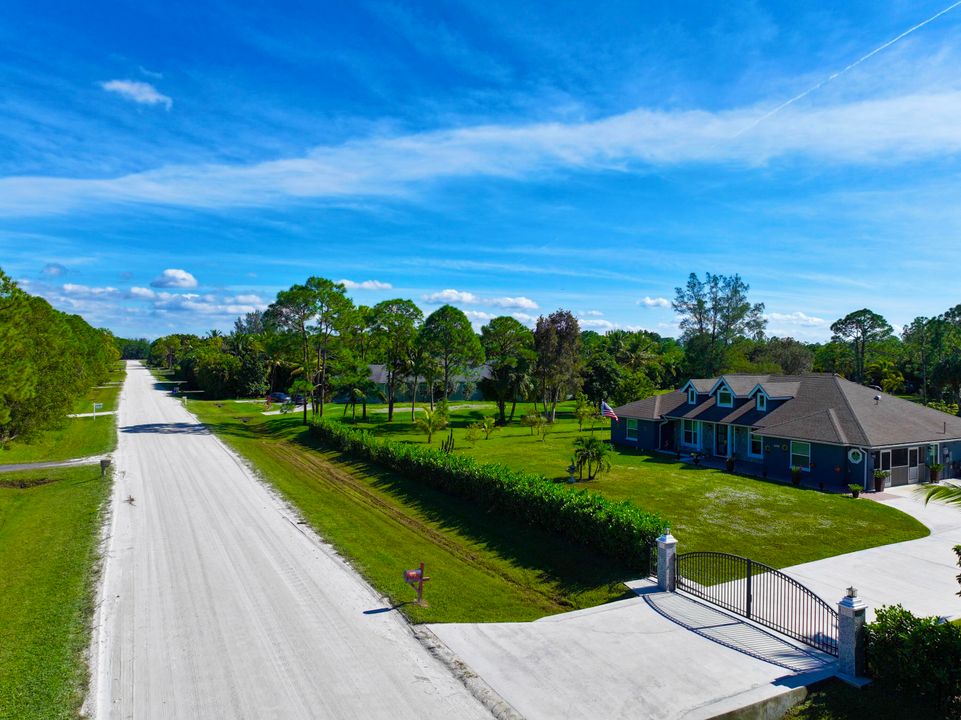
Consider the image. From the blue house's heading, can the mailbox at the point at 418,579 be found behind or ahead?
ahead

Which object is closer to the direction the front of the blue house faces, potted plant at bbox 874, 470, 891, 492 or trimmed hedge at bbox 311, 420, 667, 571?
the trimmed hedge

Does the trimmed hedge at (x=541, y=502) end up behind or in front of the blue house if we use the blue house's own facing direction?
in front

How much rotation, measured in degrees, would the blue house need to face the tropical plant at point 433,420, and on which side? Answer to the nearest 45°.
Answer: approximately 45° to its right

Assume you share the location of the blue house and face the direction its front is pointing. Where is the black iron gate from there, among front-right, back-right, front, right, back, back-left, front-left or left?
front-left

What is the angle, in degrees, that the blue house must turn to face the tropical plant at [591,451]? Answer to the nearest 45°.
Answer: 0° — it already faces it

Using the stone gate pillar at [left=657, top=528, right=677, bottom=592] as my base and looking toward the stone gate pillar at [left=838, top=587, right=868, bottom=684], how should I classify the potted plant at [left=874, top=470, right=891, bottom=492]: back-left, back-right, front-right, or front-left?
back-left

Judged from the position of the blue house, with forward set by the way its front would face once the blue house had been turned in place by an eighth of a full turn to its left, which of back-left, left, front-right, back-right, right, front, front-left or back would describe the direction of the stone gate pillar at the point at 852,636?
front

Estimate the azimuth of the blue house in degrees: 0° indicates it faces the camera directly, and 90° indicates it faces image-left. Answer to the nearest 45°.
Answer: approximately 45°

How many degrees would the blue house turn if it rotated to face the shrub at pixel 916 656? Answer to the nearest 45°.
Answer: approximately 45° to its left

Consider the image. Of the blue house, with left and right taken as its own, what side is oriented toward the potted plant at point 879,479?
left
